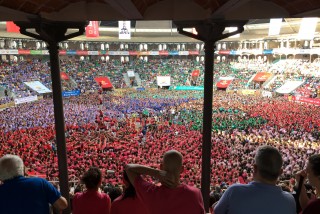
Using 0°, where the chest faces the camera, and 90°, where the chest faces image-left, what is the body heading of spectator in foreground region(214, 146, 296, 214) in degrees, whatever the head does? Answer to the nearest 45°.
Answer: approximately 180°

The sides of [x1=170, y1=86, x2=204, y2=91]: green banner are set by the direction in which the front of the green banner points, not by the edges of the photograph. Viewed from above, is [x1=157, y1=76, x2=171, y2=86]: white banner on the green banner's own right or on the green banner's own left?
on the green banner's own right

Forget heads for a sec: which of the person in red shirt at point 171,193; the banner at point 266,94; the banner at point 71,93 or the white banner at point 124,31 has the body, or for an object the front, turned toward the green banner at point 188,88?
the person in red shirt

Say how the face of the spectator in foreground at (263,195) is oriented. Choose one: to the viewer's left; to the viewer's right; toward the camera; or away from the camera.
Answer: away from the camera

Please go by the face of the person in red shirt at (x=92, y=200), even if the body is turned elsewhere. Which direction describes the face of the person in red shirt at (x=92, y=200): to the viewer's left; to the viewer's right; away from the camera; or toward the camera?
away from the camera

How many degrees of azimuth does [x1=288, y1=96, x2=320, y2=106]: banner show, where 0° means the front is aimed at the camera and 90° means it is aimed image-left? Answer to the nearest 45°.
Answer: approximately 45°

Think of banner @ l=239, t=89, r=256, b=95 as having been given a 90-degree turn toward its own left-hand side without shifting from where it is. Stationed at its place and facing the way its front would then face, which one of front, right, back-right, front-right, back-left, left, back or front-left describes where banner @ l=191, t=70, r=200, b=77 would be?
back-left

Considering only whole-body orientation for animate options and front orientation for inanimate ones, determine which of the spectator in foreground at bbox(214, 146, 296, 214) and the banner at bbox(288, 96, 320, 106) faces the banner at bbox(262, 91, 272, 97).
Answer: the spectator in foreground

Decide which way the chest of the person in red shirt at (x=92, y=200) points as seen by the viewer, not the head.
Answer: away from the camera

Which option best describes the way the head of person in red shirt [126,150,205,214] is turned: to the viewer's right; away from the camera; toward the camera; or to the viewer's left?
away from the camera
